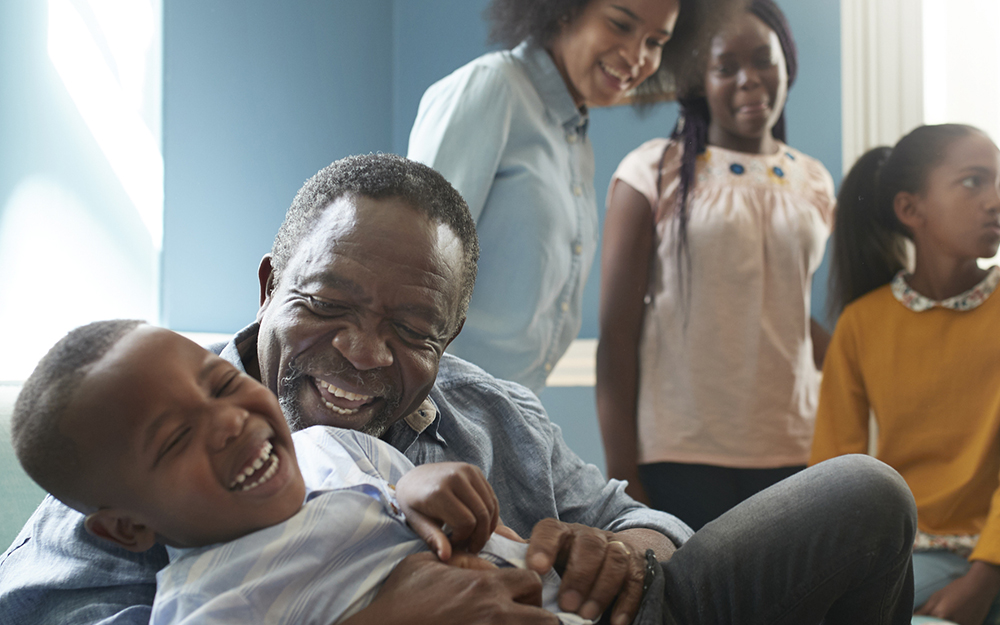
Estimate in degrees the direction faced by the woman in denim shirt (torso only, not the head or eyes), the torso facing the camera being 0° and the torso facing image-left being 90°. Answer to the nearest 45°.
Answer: approximately 315°

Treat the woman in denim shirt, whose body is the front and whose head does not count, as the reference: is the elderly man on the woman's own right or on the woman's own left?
on the woman's own right
